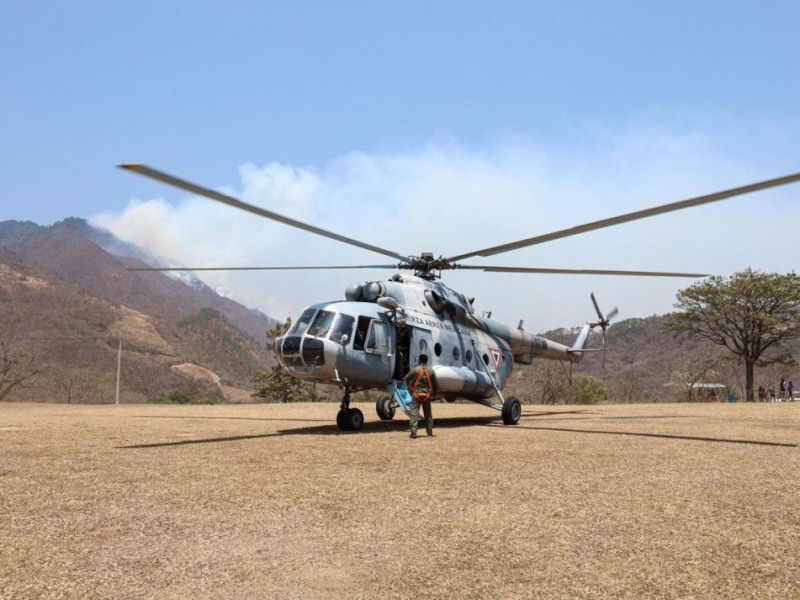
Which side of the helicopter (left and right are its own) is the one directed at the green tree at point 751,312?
back

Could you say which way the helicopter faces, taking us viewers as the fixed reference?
facing the viewer and to the left of the viewer

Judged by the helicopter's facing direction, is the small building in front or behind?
behind
